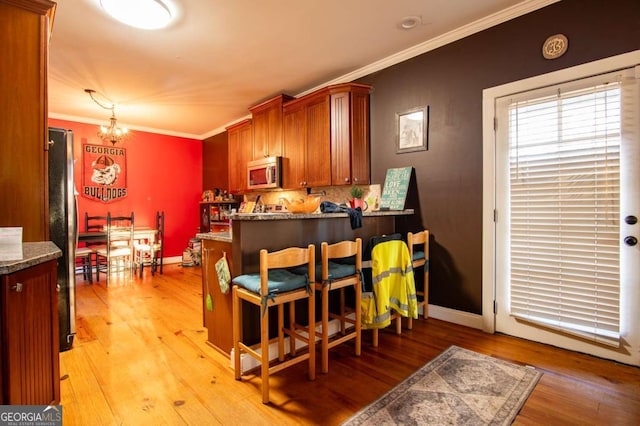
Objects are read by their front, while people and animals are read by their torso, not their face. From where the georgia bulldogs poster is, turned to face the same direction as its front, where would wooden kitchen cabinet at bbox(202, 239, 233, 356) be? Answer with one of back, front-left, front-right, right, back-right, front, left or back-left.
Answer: front

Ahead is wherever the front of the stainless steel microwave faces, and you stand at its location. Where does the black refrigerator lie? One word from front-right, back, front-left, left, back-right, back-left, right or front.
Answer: front

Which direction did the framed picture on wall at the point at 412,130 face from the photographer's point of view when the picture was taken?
facing the viewer and to the left of the viewer

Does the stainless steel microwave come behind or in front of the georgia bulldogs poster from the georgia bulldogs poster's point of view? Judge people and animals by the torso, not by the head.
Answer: in front

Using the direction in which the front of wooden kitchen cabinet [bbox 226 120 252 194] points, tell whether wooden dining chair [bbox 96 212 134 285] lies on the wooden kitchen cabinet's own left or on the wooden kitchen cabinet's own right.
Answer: on the wooden kitchen cabinet's own right

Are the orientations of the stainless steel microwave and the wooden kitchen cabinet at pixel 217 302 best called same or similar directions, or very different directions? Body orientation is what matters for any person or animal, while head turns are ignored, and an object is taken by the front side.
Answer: same or similar directions

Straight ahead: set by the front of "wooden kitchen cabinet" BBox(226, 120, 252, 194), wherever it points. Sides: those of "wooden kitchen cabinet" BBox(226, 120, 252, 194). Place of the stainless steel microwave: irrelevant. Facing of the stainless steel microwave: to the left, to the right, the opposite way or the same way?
the same way

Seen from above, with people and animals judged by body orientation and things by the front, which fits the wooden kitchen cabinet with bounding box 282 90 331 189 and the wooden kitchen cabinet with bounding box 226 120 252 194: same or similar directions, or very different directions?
same or similar directions

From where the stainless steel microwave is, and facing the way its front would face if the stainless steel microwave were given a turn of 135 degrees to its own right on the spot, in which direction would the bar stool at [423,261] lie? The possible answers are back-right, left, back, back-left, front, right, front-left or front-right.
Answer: back-right

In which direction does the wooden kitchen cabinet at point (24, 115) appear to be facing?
to the viewer's right

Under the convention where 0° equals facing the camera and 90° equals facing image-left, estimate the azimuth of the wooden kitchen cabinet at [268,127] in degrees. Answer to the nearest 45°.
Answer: approximately 45°

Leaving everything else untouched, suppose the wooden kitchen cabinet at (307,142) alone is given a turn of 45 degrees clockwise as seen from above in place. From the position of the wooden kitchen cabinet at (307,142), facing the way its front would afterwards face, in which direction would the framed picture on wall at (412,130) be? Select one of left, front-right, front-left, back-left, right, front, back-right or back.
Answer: back-left

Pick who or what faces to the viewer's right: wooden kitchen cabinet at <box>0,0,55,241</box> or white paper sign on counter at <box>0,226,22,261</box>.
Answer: the wooden kitchen cabinet

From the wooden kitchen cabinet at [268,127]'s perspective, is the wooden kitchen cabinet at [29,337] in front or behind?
in front

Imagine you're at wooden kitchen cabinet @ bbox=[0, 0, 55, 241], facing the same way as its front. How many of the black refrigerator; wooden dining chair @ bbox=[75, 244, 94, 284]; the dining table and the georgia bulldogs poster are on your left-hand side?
4
